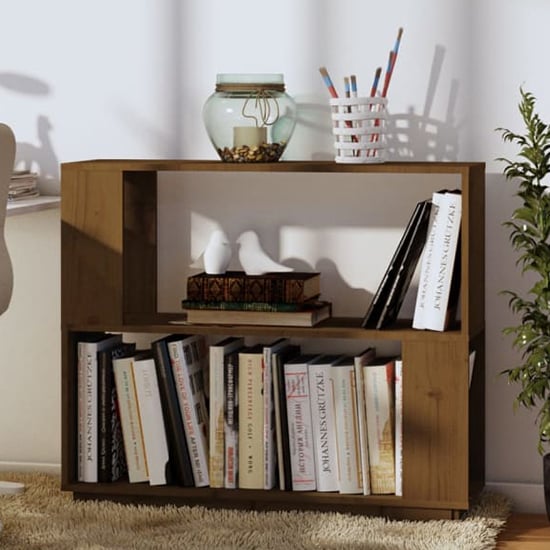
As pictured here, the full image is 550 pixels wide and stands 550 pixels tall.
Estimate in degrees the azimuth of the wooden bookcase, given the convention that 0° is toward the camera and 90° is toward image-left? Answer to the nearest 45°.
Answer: approximately 0°

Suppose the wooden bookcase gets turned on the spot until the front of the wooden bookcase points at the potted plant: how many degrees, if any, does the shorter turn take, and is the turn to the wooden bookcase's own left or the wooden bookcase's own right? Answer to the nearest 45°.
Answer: approximately 90° to the wooden bookcase's own left

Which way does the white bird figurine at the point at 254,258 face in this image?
to the viewer's left

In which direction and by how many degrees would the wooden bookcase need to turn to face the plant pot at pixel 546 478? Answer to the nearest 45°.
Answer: approximately 90° to its left

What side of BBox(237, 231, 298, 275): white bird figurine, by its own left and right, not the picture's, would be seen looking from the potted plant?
back

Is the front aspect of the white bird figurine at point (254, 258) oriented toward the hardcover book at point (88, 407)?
yes
